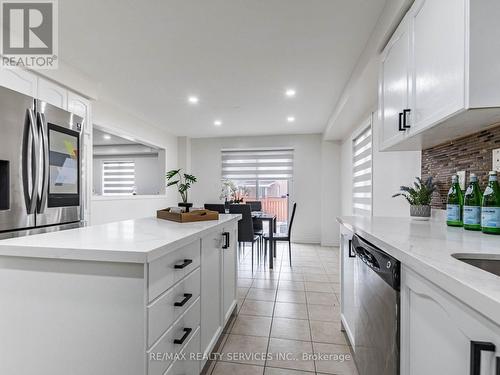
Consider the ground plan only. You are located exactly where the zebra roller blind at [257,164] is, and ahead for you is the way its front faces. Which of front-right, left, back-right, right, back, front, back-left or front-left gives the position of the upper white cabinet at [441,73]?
front

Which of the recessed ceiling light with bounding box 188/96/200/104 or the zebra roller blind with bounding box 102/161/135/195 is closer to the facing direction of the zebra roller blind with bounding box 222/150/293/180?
the recessed ceiling light

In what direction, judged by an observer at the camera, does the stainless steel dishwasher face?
facing to the left of the viewer

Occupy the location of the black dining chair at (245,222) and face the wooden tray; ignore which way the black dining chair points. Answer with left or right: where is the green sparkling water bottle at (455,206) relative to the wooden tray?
left

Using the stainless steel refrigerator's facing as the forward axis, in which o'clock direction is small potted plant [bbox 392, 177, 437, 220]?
The small potted plant is roughly at 12 o'clock from the stainless steel refrigerator.

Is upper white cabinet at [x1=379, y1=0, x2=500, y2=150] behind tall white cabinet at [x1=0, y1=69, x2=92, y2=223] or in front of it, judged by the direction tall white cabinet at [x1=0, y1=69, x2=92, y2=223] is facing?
in front

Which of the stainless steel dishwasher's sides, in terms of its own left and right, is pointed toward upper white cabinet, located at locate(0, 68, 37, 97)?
front

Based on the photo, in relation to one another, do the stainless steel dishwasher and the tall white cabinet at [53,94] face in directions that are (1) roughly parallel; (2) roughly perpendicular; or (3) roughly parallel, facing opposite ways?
roughly parallel, facing opposite ways

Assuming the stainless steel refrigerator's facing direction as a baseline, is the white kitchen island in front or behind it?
in front

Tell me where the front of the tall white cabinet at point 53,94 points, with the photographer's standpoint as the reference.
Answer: facing the viewer and to the right of the viewer

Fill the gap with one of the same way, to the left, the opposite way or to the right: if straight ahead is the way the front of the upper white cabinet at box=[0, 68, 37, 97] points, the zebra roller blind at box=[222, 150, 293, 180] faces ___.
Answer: to the right

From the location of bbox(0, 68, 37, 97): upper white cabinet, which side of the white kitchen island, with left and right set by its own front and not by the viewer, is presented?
back

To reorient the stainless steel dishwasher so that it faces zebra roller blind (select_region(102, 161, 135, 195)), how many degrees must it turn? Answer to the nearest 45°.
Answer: approximately 45° to its right

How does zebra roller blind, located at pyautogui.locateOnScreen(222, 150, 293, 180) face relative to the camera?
toward the camera

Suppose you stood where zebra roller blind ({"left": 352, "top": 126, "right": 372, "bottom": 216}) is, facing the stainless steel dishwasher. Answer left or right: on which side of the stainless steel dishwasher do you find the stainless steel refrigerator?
right

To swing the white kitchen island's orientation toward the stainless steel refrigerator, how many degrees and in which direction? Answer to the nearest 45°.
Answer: approximately 135° to its left

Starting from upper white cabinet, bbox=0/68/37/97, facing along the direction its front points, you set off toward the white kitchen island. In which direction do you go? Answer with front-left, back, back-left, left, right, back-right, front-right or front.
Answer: front-right

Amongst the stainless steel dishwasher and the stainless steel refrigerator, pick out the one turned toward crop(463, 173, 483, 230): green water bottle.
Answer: the stainless steel refrigerator

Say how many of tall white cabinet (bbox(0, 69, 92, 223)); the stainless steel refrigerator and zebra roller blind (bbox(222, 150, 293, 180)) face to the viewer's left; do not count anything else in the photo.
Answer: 0
